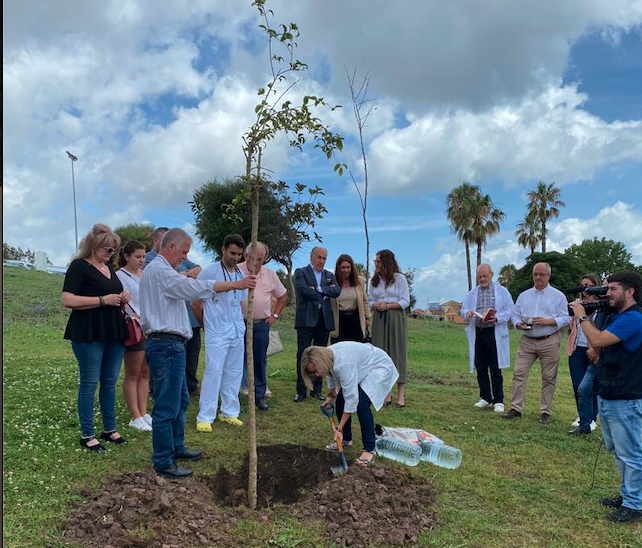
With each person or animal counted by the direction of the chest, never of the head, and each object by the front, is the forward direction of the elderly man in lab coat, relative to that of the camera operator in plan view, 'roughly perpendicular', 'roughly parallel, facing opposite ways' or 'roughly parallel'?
roughly perpendicular

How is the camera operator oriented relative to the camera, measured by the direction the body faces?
to the viewer's left

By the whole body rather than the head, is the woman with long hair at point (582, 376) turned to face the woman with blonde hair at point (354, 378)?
yes

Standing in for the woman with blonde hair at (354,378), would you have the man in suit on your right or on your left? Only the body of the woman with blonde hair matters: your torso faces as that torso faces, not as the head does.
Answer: on your right

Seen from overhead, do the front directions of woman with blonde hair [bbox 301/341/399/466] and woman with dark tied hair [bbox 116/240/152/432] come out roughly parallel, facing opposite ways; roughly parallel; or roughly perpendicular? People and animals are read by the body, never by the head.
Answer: roughly perpendicular

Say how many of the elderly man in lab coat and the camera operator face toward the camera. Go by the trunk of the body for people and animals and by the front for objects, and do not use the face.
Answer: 1

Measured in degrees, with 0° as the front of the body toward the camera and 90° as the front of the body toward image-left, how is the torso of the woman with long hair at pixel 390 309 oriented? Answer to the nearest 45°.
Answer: approximately 45°

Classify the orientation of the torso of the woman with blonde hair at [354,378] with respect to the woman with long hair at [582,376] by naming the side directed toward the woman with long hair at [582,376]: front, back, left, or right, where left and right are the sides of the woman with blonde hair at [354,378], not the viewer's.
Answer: back
